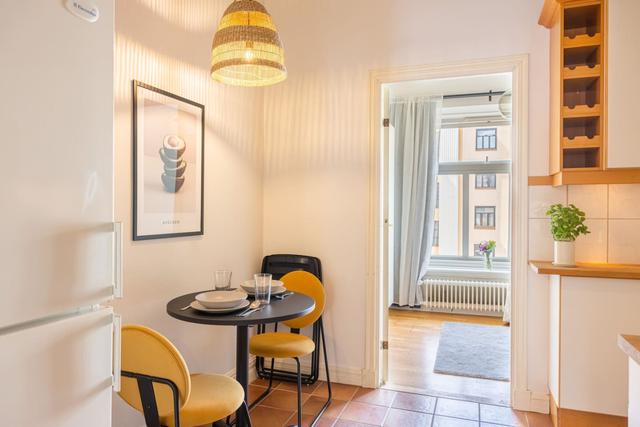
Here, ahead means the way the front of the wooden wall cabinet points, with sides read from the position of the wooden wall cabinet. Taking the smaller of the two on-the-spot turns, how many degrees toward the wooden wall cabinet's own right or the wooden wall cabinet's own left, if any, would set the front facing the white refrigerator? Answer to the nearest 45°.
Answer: approximately 45° to the wooden wall cabinet's own right

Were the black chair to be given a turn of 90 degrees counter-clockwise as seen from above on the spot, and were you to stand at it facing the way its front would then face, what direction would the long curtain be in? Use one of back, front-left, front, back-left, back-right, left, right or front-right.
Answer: front-left

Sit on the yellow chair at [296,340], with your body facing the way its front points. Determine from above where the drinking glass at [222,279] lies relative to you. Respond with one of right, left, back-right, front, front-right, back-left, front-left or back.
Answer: front

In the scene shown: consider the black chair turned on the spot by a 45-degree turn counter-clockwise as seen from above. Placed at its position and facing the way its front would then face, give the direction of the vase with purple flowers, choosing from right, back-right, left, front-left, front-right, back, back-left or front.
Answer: left

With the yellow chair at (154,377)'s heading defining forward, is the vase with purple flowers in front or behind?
in front

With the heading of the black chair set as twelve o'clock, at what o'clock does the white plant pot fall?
The white plant pot is roughly at 10 o'clock from the black chair.

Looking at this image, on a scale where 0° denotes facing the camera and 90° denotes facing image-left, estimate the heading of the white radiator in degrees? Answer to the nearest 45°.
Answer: approximately 0°

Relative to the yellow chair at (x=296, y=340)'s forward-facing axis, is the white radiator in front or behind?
behind

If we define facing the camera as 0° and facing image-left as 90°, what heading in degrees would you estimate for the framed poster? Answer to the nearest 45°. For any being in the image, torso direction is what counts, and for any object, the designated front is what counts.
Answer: approximately 315°

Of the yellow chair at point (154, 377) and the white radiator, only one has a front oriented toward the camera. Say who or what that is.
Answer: the white radiator

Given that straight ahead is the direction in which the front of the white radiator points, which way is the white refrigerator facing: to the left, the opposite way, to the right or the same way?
to the left

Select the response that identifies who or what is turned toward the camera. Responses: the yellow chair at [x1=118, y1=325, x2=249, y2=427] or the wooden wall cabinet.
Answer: the wooden wall cabinet

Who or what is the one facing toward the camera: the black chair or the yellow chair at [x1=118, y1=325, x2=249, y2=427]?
the black chair

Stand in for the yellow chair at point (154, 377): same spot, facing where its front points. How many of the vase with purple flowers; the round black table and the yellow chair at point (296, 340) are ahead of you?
3

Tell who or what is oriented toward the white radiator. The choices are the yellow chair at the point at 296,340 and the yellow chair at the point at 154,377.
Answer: the yellow chair at the point at 154,377
